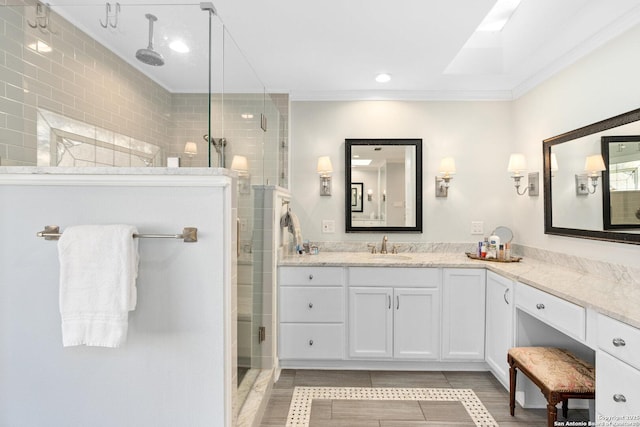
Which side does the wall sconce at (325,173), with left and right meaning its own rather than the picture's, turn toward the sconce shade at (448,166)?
left

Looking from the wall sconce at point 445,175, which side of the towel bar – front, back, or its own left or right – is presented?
left

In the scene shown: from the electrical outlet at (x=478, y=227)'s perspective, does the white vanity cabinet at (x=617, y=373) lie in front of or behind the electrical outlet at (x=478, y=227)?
in front

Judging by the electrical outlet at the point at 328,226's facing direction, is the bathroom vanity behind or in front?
in front

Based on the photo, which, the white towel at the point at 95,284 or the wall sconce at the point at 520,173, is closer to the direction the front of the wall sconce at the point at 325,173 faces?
the white towel

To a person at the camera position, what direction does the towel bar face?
facing the viewer

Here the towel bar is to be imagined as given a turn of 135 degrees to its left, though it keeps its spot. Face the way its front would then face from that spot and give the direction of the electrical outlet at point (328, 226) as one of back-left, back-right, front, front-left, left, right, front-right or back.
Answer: front

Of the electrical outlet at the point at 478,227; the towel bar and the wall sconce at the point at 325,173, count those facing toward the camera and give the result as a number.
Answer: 3

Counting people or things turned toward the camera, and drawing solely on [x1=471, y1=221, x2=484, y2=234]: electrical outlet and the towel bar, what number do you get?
2

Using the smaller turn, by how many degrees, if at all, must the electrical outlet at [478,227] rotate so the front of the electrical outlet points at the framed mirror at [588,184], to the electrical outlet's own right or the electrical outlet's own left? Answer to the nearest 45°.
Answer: approximately 45° to the electrical outlet's own left

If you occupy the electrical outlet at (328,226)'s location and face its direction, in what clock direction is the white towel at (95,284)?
The white towel is roughly at 1 o'clock from the electrical outlet.

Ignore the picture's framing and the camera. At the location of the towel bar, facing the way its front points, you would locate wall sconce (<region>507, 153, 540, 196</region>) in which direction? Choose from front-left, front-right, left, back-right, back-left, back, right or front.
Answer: left

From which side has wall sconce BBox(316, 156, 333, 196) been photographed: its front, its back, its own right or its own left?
front

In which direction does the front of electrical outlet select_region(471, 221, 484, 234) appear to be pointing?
toward the camera
